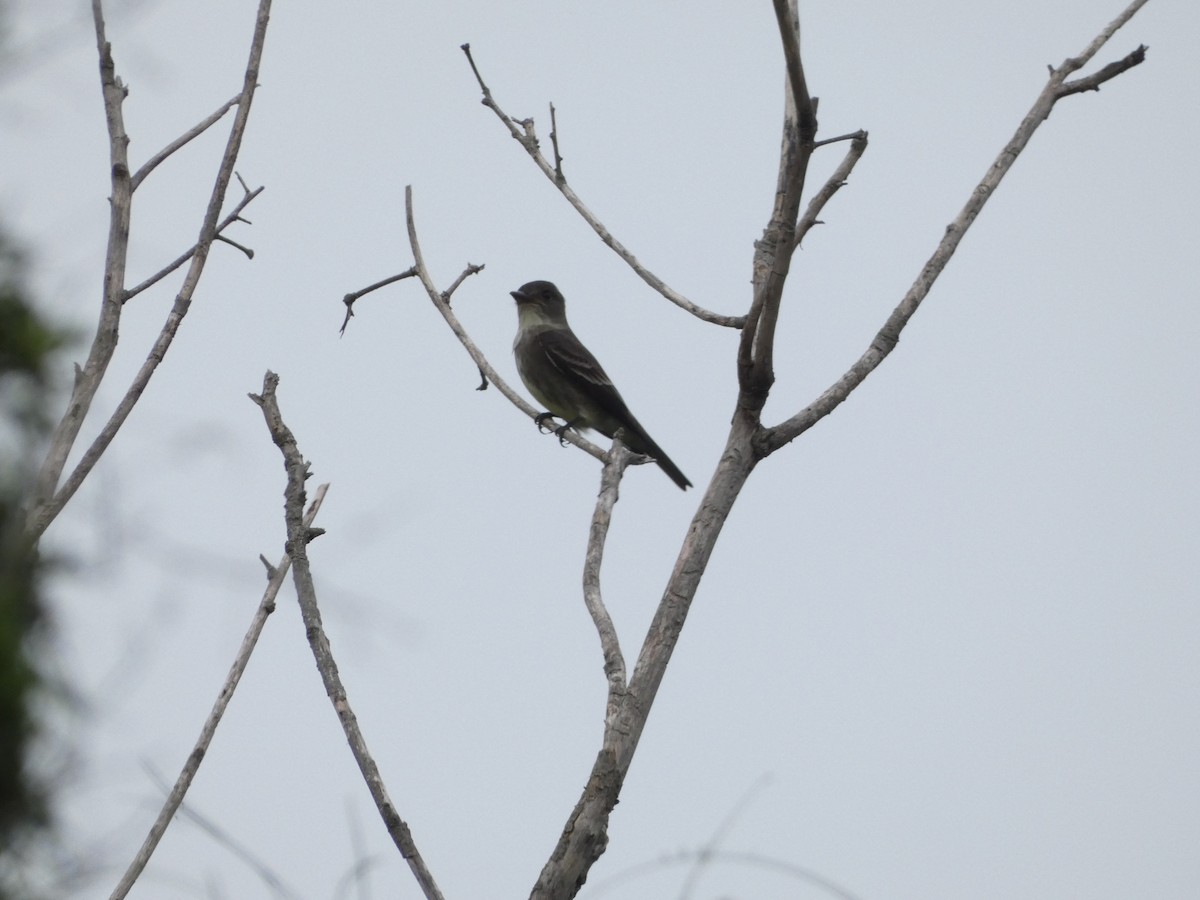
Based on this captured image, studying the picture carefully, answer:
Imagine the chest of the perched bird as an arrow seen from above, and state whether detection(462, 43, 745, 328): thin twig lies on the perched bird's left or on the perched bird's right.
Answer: on the perched bird's left

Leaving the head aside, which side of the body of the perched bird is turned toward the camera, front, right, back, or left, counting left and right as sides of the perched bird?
left
